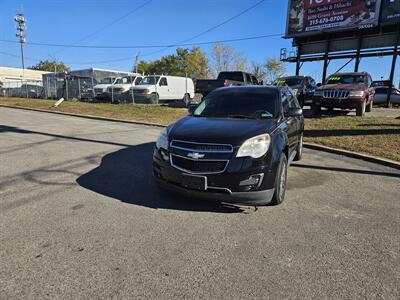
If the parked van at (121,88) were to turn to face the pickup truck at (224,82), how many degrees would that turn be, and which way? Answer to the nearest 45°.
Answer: approximately 90° to its left

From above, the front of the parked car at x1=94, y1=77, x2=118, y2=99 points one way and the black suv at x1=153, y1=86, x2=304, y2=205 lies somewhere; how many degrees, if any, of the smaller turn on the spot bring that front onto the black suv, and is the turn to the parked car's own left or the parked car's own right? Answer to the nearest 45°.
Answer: approximately 45° to the parked car's own left

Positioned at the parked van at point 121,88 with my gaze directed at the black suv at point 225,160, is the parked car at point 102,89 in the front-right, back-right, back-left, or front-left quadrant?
back-right

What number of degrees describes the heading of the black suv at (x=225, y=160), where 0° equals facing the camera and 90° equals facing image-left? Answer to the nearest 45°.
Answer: approximately 45°

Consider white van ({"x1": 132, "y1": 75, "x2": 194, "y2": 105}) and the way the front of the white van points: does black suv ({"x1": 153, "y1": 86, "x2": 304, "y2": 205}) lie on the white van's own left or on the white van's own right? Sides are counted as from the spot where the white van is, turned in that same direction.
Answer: on the white van's own left

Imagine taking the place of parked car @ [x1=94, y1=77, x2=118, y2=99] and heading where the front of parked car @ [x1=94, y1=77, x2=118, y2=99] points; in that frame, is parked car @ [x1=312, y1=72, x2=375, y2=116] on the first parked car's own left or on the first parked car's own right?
on the first parked car's own left

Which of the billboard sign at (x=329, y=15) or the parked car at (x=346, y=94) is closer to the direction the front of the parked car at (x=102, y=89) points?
the parked car

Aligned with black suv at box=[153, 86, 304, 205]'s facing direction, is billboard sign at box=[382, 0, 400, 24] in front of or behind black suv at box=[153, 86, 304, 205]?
behind

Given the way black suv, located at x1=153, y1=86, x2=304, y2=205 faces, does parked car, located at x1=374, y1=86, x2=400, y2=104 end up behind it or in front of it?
behind

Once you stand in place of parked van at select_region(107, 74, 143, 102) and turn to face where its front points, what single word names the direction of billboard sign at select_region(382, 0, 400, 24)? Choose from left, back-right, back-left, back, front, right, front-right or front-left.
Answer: back-left
